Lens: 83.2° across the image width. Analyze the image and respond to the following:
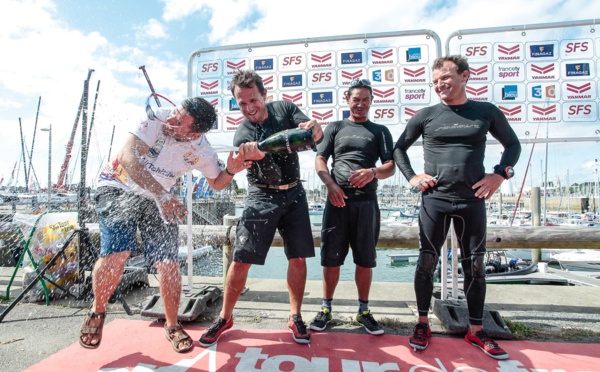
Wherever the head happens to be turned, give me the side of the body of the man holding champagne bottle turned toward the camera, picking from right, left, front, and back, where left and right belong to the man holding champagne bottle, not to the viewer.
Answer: front

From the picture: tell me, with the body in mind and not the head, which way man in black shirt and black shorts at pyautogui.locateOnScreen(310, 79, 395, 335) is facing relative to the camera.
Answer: toward the camera

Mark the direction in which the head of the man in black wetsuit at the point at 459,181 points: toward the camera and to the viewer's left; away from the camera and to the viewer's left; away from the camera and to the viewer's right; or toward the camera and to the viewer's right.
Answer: toward the camera and to the viewer's left

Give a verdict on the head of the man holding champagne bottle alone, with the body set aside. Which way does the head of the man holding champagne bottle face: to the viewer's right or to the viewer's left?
to the viewer's left

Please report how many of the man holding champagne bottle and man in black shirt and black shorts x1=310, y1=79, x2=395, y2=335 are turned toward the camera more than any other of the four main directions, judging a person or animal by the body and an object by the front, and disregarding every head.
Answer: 2

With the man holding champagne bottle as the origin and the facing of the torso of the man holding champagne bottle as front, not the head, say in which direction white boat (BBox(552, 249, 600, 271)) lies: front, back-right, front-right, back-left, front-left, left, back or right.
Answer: back-left

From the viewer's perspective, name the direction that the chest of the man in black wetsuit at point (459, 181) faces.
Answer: toward the camera

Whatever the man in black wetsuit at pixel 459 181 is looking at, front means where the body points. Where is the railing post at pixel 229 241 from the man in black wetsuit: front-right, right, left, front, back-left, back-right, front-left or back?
right
